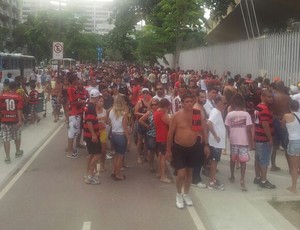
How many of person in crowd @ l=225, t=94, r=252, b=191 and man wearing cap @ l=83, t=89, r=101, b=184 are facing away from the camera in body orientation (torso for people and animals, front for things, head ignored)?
1

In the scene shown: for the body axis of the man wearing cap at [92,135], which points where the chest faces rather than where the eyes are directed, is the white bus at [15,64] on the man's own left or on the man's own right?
on the man's own left
